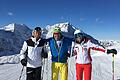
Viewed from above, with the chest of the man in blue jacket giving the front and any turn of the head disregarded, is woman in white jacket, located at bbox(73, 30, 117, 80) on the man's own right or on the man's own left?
on the man's own left

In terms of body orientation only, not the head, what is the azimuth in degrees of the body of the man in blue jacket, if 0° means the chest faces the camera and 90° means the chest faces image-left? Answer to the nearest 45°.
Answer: approximately 0°

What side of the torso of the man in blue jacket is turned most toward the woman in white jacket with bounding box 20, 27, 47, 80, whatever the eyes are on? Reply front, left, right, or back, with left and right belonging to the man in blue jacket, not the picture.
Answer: right
